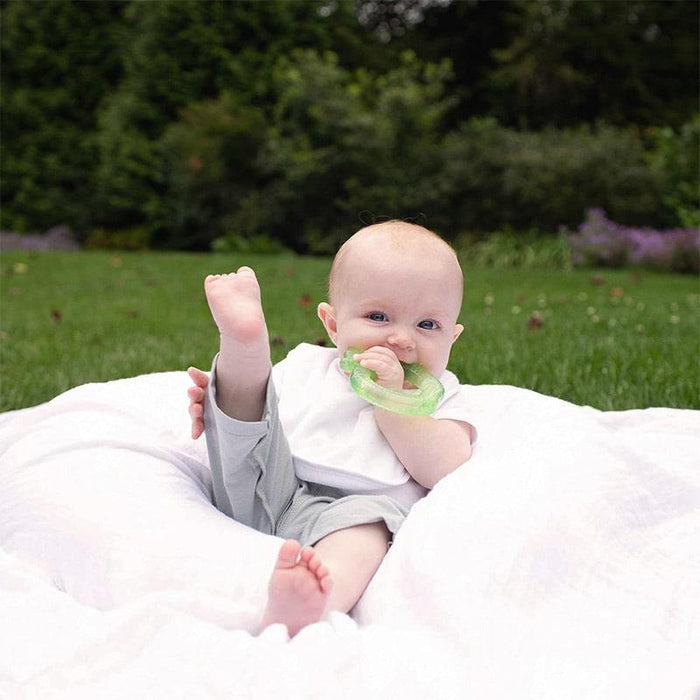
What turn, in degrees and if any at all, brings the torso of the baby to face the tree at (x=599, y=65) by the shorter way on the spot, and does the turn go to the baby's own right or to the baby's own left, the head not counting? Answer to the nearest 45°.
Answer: approximately 180°

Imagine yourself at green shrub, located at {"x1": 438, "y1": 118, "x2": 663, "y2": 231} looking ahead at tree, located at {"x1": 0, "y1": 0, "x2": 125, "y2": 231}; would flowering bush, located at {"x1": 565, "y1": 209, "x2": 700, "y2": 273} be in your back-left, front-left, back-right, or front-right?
back-left

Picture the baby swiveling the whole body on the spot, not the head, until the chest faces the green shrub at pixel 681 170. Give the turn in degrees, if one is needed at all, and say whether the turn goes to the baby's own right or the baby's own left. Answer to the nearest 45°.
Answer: approximately 180°

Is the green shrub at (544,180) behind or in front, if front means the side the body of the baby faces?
behind

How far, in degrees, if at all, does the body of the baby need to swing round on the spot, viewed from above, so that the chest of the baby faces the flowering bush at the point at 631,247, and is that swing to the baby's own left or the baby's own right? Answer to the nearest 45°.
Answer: approximately 180°

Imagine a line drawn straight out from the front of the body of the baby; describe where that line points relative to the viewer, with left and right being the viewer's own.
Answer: facing the viewer
